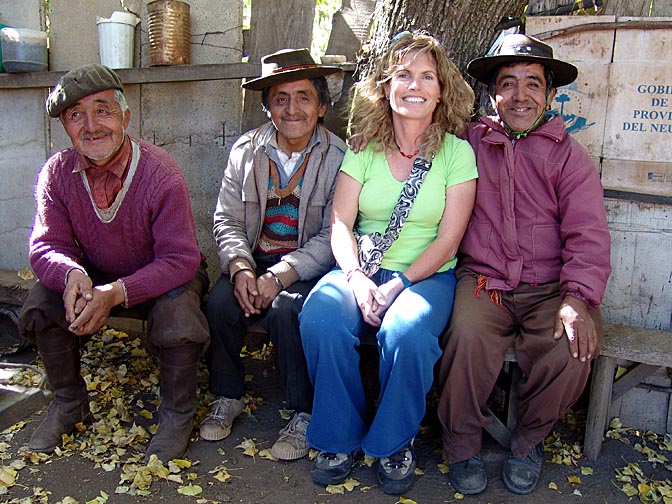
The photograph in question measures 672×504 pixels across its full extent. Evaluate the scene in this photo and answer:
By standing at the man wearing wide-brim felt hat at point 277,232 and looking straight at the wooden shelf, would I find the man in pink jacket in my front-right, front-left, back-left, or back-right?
back-right

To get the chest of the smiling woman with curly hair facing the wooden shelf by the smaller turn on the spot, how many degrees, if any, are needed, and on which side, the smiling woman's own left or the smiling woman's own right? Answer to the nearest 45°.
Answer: approximately 135° to the smiling woman's own right

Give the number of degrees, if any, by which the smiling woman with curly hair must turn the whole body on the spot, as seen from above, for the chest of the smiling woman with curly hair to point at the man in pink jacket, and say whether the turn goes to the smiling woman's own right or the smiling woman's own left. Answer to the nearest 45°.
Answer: approximately 90° to the smiling woman's own left

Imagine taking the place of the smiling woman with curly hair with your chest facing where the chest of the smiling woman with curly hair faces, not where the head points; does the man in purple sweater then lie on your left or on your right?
on your right

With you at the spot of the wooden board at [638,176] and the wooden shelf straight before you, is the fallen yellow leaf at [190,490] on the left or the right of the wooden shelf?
left

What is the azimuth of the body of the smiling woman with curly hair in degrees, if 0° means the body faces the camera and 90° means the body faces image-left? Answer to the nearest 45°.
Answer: approximately 0°

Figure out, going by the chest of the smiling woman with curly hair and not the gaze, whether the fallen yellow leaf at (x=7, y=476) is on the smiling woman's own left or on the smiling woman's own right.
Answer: on the smiling woman's own right
